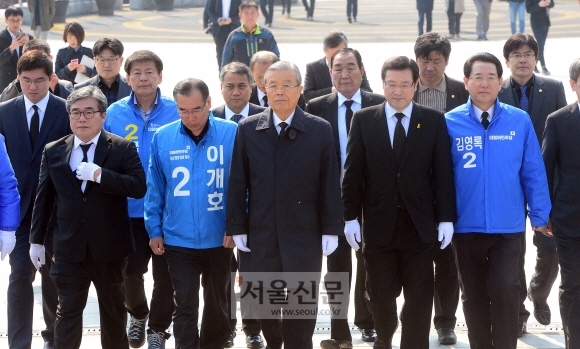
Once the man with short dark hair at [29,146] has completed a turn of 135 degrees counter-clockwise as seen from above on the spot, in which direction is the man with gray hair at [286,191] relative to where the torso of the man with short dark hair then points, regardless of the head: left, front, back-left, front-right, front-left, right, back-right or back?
right

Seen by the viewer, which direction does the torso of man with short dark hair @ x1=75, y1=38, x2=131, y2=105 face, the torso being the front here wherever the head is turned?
toward the camera

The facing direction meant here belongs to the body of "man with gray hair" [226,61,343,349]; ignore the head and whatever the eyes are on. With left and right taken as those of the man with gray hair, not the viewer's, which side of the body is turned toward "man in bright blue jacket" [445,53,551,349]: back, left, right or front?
left

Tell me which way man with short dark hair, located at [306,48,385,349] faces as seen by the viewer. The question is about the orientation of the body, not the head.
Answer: toward the camera

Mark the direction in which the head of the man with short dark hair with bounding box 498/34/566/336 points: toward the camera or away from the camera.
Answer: toward the camera

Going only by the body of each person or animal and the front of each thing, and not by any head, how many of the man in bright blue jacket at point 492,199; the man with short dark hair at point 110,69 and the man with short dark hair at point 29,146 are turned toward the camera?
3

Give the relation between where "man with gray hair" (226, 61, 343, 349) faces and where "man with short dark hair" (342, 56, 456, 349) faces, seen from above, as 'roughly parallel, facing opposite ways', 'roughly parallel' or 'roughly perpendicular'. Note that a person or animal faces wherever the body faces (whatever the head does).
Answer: roughly parallel

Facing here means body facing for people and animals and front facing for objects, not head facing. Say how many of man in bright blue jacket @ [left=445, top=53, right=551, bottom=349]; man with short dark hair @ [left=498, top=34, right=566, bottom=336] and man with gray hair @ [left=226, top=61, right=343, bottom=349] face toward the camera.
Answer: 3

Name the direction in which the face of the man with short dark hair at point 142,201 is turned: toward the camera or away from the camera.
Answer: toward the camera

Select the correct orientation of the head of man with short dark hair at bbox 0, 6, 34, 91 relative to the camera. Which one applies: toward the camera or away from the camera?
toward the camera

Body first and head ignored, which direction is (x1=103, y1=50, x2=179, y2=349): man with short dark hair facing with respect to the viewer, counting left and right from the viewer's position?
facing the viewer

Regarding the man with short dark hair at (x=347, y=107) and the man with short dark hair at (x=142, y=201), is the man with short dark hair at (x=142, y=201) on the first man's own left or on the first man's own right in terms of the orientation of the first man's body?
on the first man's own right

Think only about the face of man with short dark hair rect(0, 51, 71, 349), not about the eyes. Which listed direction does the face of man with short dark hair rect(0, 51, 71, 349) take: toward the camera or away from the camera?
toward the camera

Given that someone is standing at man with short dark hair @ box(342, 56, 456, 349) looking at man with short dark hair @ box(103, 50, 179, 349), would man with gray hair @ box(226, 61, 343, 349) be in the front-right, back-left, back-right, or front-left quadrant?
front-left

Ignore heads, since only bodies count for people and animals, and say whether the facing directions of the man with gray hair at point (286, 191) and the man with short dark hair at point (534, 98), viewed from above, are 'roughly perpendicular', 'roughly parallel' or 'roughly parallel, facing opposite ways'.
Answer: roughly parallel
